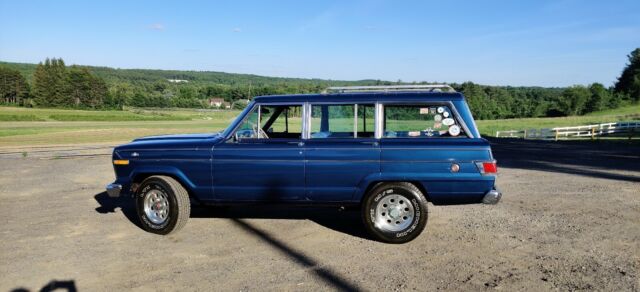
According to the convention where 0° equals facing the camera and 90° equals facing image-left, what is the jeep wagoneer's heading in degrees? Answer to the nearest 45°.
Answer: approximately 90°

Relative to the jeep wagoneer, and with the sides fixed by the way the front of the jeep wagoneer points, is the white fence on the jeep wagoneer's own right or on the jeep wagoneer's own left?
on the jeep wagoneer's own right
